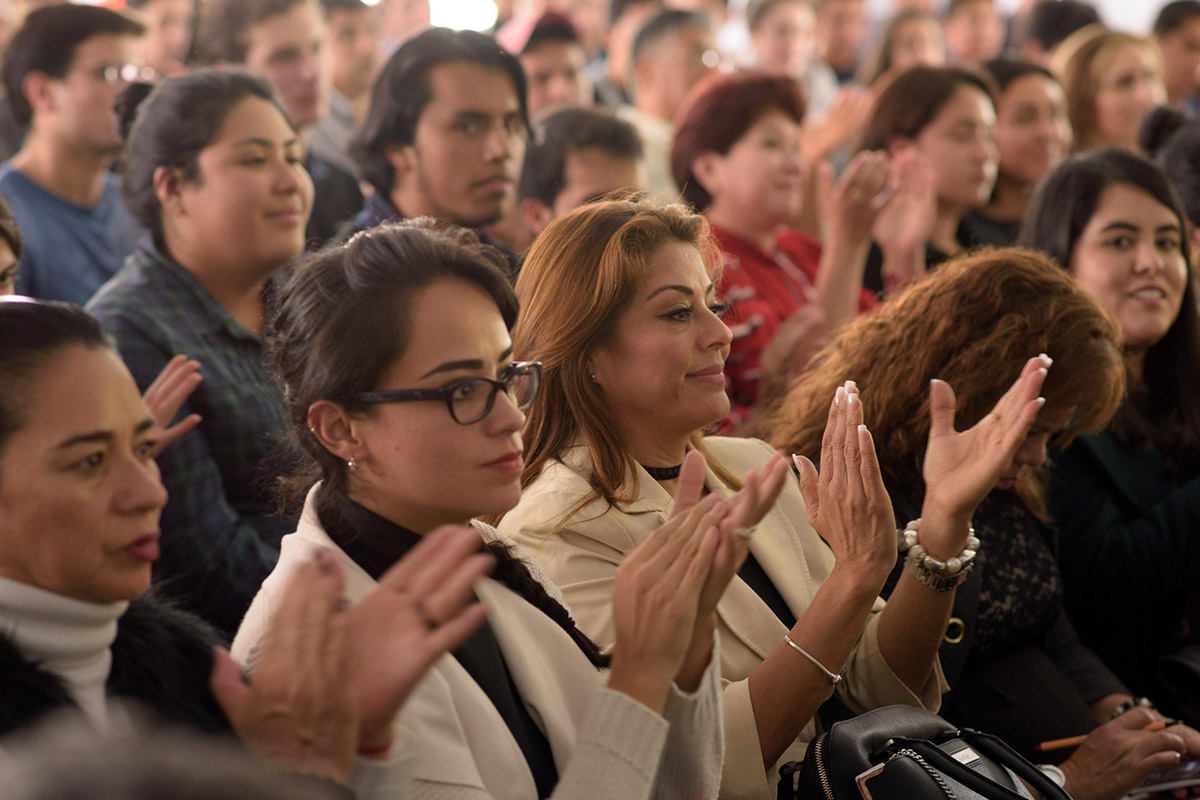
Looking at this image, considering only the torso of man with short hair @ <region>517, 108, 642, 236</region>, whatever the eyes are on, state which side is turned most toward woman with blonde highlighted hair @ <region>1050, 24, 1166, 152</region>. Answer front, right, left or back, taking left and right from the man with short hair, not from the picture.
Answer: left

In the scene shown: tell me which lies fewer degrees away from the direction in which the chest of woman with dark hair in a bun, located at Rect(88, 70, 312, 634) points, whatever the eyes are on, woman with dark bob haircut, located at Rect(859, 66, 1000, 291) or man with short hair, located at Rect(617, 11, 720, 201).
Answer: the woman with dark bob haircut

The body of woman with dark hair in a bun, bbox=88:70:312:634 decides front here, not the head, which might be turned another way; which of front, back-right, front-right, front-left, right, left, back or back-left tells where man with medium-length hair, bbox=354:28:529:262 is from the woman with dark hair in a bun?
left

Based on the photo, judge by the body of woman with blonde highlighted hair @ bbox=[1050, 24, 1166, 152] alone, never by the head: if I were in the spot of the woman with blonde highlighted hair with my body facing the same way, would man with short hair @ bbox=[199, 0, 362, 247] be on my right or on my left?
on my right

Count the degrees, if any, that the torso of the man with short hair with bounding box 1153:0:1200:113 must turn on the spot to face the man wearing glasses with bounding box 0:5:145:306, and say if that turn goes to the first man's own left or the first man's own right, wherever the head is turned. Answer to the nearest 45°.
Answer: approximately 90° to the first man's own right

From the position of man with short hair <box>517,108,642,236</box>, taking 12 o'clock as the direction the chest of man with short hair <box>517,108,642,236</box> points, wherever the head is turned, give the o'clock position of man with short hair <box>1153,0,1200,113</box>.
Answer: man with short hair <box>1153,0,1200,113</box> is roughly at 9 o'clock from man with short hair <box>517,108,642,236</box>.

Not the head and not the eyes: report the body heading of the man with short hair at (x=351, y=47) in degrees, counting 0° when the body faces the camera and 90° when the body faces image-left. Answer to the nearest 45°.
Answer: approximately 315°

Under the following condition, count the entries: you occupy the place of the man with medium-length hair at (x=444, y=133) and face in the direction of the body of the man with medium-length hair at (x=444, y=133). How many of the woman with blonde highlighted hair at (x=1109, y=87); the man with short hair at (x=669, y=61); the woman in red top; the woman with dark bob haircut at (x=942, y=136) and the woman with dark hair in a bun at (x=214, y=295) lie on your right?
1

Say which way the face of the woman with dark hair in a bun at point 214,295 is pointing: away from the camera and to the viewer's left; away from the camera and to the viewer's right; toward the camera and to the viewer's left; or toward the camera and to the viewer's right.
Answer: toward the camera and to the viewer's right

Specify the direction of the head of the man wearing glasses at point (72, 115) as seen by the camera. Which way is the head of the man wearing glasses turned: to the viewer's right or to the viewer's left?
to the viewer's right

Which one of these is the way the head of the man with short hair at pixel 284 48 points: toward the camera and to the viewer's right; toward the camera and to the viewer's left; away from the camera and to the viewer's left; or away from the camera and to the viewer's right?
toward the camera and to the viewer's right

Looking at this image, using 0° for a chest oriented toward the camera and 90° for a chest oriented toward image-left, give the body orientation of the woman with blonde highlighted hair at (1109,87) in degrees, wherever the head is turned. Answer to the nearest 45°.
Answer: approximately 315°

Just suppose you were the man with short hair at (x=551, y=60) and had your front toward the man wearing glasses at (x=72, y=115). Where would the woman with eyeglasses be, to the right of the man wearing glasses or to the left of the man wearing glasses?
left

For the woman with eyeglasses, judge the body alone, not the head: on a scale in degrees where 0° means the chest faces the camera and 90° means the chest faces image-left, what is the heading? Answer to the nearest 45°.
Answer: approximately 315°
